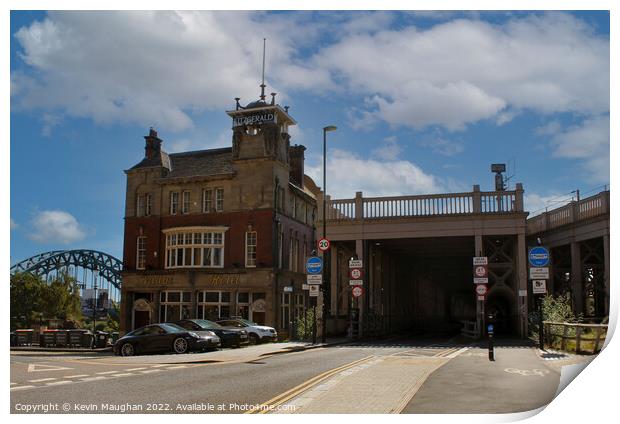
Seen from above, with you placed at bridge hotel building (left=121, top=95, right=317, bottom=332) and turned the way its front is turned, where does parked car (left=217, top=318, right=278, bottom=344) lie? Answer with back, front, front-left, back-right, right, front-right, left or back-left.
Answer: front

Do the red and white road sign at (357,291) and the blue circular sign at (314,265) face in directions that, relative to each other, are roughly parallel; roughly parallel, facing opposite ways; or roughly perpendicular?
roughly parallel

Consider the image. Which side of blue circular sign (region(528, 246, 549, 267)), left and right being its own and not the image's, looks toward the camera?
front

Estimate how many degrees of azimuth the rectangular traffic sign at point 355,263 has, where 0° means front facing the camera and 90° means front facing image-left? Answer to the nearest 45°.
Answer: approximately 0°

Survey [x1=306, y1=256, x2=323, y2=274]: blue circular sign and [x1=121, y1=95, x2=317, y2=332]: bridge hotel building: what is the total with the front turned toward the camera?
2

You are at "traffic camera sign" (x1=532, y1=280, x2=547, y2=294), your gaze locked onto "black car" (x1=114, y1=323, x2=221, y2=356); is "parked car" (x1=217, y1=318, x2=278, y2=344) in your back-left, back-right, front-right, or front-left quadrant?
front-right

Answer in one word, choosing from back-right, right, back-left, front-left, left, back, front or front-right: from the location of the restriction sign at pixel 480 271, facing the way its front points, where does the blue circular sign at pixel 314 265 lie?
right

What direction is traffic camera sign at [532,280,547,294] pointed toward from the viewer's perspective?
toward the camera

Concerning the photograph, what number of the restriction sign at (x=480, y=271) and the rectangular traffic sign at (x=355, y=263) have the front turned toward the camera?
2

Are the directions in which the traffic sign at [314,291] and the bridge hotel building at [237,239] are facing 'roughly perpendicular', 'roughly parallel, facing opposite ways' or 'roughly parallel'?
roughly parallel

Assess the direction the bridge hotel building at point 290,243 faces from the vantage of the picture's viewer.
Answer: facing the viewer
